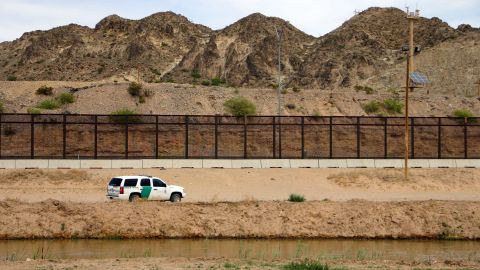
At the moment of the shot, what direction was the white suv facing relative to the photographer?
facing away from the viewer and to the right of the viewer
